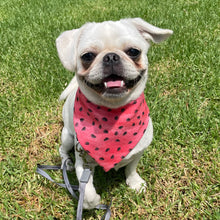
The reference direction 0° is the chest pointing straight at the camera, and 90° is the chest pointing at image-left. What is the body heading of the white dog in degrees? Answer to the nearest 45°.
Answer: approximately 0°
